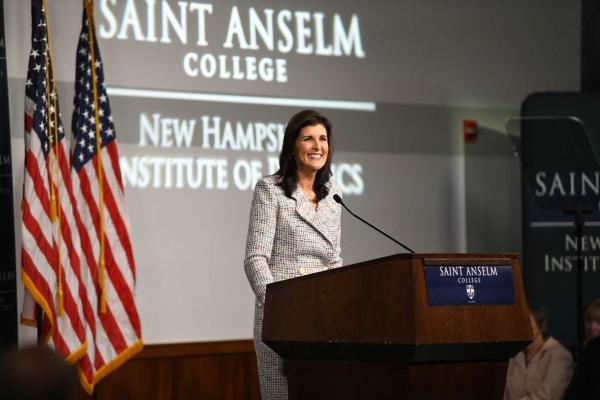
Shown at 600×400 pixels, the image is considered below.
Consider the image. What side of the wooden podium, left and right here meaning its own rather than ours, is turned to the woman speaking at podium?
back

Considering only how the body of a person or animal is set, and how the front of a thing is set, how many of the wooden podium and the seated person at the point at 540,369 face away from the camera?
0

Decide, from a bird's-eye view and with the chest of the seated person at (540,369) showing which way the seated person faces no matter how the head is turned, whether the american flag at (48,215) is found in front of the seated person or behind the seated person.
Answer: in front

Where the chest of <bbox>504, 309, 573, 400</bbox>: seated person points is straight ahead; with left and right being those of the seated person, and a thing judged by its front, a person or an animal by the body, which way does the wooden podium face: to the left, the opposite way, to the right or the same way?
to the left

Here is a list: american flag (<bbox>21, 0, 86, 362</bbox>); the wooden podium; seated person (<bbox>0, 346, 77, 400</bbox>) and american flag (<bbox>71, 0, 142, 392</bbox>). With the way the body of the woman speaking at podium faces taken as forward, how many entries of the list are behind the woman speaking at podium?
2

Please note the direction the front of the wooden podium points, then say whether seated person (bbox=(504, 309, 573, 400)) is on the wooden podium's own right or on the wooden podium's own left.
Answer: on the wooden podium's own left

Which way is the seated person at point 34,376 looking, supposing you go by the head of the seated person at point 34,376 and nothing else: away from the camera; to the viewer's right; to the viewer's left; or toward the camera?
away from the camera

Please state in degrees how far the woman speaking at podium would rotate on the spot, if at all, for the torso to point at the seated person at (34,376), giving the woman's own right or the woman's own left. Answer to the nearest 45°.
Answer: approximately 45° to the woman's own right

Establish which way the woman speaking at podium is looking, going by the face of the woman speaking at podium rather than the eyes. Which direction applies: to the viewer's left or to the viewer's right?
to the viewer's right

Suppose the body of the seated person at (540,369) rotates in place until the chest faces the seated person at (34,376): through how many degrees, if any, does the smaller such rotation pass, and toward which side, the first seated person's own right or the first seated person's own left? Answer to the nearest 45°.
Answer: approximately 45° to the first seated person's own left

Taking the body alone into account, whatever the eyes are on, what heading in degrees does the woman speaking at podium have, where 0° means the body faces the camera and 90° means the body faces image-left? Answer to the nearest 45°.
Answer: approximately 315°
